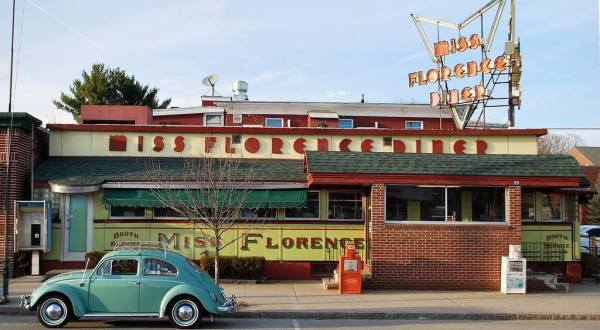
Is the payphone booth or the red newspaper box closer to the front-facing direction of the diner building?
the red newspaper box

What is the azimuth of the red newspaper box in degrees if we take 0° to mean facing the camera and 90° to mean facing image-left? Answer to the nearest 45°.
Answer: approximately 0°

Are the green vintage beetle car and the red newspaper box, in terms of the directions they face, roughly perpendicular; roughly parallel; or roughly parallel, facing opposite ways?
roughly perpendicular

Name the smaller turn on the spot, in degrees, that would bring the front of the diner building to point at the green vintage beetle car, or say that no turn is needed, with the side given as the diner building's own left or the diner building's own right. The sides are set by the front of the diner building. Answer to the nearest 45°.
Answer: approximately 45° to the diner building's own right

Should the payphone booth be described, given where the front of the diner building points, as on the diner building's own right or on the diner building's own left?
on the diner building's own right
